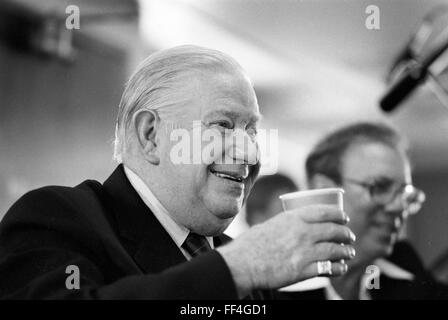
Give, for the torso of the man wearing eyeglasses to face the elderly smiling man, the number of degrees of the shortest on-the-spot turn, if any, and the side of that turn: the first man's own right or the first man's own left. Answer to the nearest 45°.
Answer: approximately 45° to the first man's own right

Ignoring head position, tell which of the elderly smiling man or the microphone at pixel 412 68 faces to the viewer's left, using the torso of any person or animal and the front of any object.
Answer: the microphone

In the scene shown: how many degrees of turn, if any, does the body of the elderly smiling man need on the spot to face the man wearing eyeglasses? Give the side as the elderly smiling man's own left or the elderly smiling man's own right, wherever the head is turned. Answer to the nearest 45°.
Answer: approximately 90° to the elderly smiling man's own left

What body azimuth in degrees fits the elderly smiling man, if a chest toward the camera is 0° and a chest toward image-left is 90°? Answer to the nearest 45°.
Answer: approximately 315°

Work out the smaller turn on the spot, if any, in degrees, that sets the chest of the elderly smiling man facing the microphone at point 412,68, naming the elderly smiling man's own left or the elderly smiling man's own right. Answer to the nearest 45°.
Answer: approximately 90° to the elderly smiling man's own left

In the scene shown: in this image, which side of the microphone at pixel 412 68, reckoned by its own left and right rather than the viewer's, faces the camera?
left

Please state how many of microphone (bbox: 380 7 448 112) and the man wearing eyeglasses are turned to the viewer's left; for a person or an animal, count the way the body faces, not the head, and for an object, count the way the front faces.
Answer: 1
